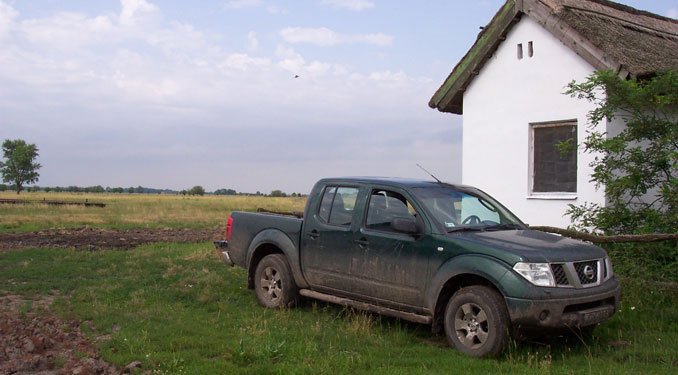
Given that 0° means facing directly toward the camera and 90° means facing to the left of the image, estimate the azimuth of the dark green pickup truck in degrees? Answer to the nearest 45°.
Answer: approximately 315°

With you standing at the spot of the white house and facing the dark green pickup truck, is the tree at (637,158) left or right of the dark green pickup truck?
left
